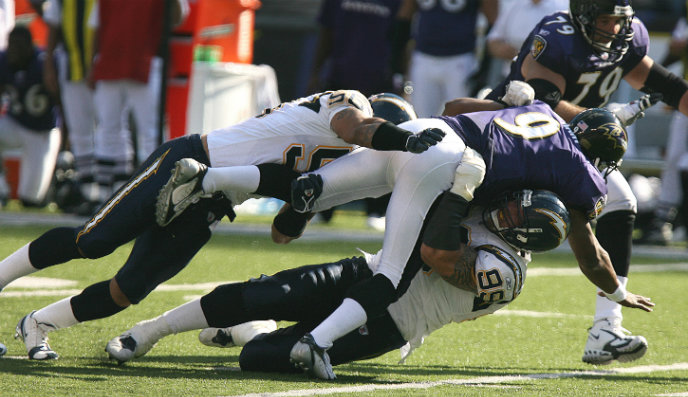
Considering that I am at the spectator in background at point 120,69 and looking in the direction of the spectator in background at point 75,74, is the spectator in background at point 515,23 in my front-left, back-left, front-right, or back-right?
back-right

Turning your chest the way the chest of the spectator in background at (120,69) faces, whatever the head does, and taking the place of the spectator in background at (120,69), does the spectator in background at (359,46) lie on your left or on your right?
on your left

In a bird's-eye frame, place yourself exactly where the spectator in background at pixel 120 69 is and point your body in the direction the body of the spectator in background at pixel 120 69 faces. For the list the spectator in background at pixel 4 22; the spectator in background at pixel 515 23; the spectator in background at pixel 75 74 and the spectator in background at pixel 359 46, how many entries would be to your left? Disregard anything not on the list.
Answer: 2

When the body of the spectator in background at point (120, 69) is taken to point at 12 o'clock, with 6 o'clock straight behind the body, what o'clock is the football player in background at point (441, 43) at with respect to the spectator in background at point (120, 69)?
the football player in background at point (441, 43) is roughly at 9 o'clock from the spectator in background at point (120, 69).

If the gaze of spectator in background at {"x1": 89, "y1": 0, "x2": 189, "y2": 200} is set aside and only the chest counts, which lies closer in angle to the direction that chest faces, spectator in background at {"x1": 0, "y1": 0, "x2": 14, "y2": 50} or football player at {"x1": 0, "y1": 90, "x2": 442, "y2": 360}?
the football player

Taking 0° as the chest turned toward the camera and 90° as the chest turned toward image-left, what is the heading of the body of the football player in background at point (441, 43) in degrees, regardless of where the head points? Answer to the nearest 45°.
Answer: approximately 0°

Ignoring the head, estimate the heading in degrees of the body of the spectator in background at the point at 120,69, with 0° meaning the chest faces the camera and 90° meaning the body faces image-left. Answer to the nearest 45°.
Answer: approximately 0°

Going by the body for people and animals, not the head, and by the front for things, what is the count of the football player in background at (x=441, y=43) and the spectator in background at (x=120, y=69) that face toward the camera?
2

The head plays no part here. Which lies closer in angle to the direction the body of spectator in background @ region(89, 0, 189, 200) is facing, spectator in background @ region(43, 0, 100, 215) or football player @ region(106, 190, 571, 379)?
the football player

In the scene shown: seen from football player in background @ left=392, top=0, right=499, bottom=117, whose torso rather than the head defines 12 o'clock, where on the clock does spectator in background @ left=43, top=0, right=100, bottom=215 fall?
spectator in background @ left=43, top=0, right=100, bottom=215 is roughly at 3 o'clock from football player in background @ left=392, top=0, right=499, bottom=117.
